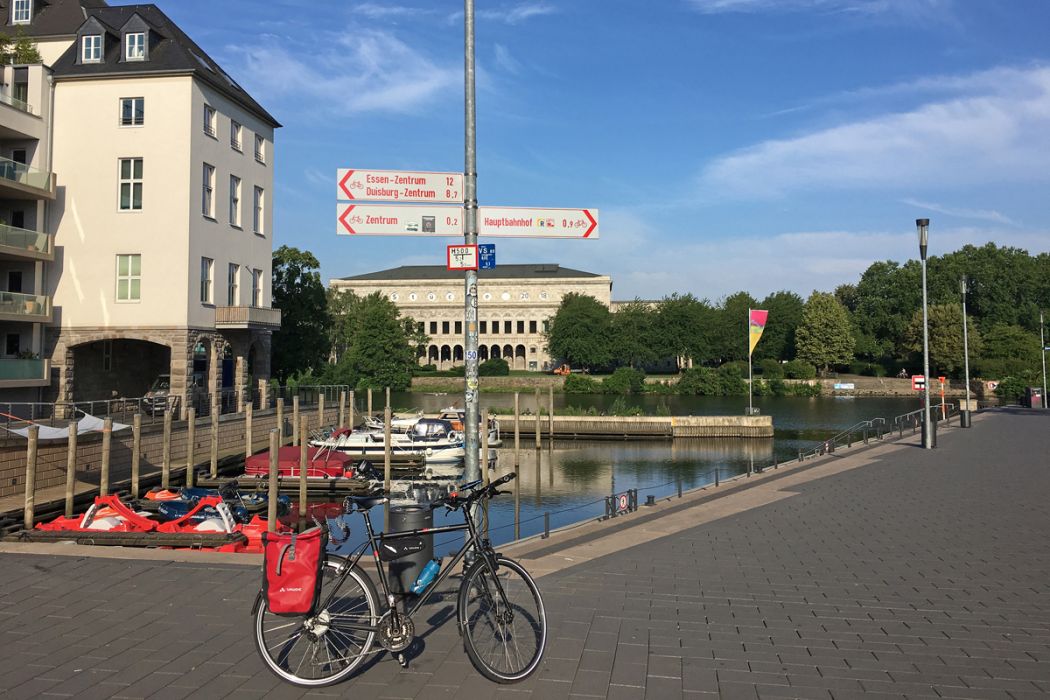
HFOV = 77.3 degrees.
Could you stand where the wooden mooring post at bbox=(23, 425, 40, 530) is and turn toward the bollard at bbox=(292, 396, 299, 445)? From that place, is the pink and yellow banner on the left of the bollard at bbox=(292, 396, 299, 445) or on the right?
right

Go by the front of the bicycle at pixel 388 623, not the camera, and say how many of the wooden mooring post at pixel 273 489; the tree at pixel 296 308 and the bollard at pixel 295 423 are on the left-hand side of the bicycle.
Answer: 3

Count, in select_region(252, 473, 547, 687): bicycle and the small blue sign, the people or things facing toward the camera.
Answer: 1

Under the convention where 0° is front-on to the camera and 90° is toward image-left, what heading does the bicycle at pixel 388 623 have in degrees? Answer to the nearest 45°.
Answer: approximately 270°

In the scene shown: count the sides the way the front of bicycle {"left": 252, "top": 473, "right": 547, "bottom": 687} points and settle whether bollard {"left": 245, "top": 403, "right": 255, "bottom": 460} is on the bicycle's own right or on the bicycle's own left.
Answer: on the bicycle's own left

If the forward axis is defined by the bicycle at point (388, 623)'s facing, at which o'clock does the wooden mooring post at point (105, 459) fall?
The wooden mooring post is roughly at 8 o'clock from the bicycle.

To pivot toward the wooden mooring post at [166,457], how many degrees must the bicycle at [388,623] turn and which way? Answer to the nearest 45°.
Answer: approximately 90° to its left

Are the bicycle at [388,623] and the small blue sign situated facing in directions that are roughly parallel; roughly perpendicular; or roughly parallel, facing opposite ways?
roughly perpendicular

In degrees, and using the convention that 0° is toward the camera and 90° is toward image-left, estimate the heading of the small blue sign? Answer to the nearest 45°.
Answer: approximately 0°

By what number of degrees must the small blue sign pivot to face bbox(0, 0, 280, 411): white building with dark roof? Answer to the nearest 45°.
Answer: approximately 135° to its right

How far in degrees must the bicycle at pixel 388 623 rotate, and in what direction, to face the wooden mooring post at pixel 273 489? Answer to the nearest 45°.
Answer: approximately 90° to its left
